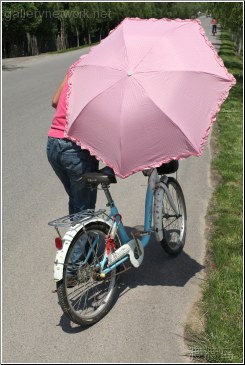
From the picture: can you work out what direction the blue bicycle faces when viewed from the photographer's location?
facing away from the viewer and to the right of the viewer

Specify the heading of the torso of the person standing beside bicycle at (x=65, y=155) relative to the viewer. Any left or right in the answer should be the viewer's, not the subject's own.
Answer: facing away from the viewer and to the right of the viewer
